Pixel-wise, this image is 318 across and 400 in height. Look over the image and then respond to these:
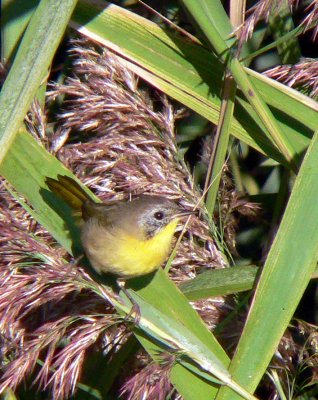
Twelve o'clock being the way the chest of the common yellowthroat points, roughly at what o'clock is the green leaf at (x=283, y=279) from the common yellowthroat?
The green leaf is roughly at 12 o'clock from the common yellowthroat.

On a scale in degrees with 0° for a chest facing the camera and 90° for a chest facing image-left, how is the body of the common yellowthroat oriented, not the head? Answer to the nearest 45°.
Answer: approximately 270°
